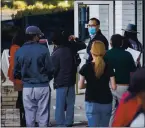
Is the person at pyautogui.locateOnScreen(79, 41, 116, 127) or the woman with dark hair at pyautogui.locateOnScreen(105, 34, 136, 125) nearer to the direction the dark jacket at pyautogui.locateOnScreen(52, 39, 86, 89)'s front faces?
the woman with dark hair

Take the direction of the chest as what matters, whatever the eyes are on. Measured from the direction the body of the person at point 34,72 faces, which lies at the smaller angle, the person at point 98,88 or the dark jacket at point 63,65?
the dark jacket

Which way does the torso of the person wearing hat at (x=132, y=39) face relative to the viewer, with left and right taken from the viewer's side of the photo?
facing to the left of the viewer

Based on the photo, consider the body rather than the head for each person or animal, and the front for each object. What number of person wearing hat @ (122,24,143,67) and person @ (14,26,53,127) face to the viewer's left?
1

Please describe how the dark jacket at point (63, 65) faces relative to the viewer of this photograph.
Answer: facing away from the viewer and to the right of the viewer

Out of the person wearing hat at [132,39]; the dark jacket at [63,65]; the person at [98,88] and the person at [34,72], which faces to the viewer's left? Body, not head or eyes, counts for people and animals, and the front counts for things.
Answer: the person wearing hat

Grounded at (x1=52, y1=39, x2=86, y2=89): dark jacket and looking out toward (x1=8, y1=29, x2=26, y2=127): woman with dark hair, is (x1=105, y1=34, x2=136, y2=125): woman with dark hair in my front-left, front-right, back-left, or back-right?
back-left

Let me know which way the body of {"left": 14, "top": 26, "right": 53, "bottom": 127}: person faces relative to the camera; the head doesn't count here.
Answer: away from the camera

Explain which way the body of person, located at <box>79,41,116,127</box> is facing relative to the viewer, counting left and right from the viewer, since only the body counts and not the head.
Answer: facing away from the viewer

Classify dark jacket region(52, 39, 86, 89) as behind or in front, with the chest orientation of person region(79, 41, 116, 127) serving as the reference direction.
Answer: in front

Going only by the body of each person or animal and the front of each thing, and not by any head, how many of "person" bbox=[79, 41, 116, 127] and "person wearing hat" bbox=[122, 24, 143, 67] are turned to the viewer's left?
1
